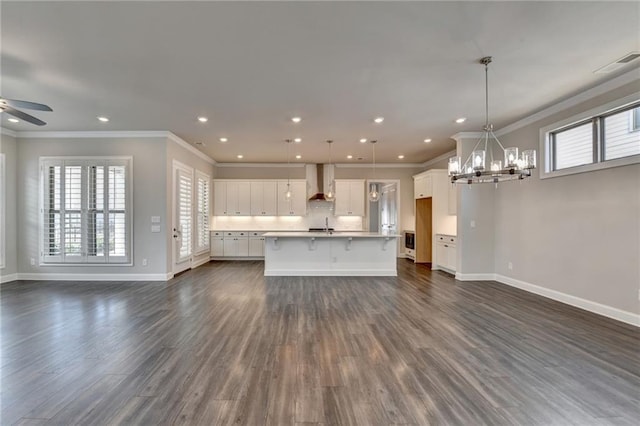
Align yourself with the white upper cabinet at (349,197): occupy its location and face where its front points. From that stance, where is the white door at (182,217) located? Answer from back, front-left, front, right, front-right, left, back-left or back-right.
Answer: front-right

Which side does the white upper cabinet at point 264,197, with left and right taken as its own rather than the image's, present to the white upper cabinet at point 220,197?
right

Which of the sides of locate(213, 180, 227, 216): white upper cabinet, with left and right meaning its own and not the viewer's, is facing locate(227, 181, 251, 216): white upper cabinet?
left

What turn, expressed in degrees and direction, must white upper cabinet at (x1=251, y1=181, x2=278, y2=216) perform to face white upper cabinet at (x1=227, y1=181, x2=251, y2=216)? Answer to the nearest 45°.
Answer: approximately 90° to its right

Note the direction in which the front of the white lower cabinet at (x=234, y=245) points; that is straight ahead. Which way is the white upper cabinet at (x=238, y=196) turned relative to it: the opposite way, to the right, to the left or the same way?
the same way

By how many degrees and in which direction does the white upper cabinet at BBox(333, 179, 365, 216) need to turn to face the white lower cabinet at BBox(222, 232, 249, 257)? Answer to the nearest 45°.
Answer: approximately 90° to its right

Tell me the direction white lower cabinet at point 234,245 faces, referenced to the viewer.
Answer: facing the viewer

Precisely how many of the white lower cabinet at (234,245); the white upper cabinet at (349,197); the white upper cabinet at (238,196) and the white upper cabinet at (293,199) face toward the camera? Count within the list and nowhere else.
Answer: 4

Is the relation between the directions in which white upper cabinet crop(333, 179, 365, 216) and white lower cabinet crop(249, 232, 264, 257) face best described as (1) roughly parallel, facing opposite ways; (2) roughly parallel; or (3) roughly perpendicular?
roughly parallel

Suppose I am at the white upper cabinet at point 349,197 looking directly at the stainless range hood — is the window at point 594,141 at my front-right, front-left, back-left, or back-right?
back-left

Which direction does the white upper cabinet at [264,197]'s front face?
toward the camera

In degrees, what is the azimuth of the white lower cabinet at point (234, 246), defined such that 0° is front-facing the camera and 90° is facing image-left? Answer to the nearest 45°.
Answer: approximately 0°

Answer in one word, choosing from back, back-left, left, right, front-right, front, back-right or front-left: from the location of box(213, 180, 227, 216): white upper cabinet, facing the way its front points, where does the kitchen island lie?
front-left

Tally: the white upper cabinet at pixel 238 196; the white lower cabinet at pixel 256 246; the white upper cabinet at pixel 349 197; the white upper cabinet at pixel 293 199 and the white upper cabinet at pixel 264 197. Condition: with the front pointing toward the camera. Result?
5

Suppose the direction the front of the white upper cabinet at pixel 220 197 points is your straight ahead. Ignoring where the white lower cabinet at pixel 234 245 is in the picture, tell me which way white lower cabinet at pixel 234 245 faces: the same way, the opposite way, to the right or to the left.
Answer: the same way

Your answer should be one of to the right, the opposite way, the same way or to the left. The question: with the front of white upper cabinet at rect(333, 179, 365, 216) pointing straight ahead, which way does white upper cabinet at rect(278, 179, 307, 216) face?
the same way

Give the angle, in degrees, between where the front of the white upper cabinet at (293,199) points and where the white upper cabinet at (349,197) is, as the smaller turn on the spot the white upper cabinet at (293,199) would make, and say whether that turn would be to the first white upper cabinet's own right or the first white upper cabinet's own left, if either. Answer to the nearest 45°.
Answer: approximately 90° to the first white upper cabinet's own left
